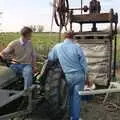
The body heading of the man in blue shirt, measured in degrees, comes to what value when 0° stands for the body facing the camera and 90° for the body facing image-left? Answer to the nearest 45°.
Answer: approximately 180°

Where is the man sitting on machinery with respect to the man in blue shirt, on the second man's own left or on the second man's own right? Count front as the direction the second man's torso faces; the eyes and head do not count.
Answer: on the second man's own left
